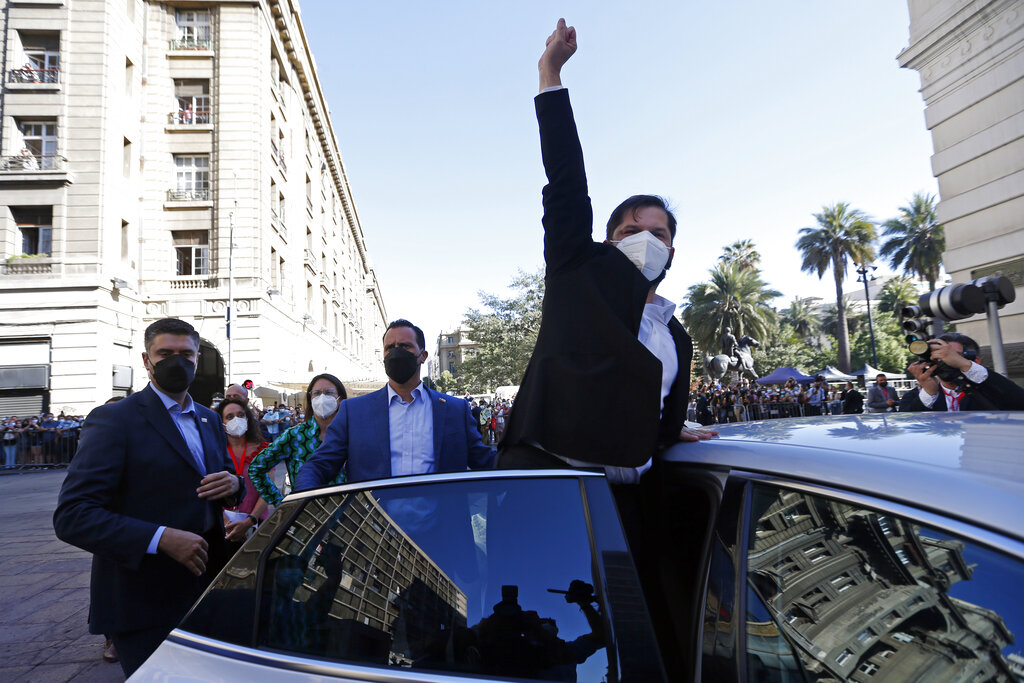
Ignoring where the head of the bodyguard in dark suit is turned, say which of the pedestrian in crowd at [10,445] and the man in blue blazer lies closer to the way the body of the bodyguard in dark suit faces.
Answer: the man in blue blazer

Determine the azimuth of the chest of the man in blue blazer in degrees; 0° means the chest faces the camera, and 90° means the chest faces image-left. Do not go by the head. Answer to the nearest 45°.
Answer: approximately 0°

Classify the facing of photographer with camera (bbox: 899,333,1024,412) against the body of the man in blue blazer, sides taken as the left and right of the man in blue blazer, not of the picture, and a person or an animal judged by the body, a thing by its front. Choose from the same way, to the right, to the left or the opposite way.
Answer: to the right

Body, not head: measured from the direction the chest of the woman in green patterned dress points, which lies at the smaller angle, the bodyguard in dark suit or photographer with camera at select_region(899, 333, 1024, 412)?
the bodyguard in dark suit

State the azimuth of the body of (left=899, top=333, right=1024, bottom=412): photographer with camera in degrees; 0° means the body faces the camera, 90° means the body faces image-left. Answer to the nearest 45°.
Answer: approximately 45°

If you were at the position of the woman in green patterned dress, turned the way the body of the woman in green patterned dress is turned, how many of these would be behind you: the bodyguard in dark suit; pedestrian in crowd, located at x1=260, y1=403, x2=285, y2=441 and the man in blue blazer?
1

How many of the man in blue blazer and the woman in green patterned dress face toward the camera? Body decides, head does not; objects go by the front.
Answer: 2

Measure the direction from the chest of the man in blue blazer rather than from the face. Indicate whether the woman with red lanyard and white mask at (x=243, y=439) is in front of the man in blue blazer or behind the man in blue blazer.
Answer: behind

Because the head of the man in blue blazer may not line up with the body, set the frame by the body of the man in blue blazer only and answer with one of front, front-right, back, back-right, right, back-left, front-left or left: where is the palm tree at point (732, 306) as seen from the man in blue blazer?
back-left
